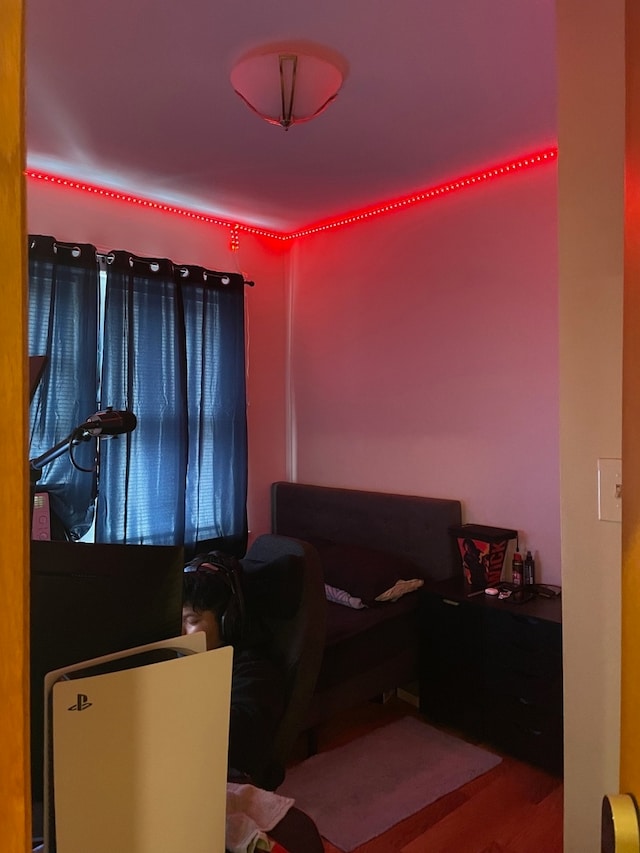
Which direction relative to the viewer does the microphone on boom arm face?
to the viewer's right

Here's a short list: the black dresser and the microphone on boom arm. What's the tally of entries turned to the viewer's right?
1

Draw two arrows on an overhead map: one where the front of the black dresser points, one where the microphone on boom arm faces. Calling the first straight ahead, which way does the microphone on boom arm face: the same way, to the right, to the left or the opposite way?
the opposite way

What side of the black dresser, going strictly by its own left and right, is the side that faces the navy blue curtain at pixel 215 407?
right

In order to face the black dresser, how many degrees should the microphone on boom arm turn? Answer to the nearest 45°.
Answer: approximately 45° to its left

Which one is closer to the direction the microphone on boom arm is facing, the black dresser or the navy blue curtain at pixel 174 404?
the black dresser

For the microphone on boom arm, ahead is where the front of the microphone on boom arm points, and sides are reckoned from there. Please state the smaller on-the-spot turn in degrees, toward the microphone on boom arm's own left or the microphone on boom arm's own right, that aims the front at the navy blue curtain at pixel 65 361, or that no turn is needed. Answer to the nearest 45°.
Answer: approximately 90° to the microphone on boom arm's own left

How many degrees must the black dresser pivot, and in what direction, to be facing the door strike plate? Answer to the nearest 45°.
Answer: approximately 45° to its left
